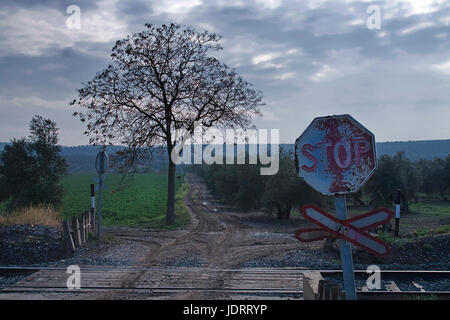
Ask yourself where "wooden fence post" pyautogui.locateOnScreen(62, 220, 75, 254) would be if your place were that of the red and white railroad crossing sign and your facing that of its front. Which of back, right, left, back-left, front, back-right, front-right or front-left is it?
back-right

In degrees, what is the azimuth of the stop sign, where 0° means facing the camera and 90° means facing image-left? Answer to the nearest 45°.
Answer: approximately 0°

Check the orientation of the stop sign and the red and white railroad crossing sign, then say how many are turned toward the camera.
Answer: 2

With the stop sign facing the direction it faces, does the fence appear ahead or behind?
behind

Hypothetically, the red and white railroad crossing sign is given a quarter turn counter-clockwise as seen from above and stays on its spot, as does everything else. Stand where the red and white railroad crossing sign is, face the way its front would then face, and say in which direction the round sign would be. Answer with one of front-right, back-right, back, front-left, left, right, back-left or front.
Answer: back-left

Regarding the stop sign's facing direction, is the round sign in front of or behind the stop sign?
behind

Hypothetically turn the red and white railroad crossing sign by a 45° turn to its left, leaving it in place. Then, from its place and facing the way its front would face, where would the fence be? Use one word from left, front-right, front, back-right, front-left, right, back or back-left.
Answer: back
